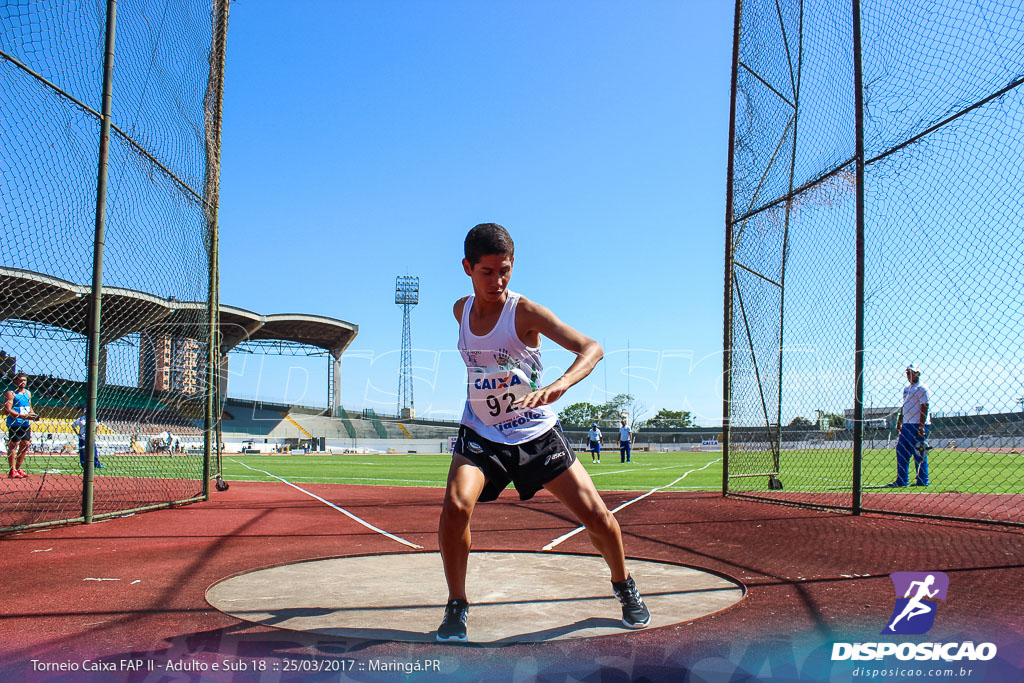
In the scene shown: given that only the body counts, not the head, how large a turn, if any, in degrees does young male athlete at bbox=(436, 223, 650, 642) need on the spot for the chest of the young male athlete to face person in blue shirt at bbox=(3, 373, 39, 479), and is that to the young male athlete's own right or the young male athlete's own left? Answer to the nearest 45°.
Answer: approximately 135° to the young male athlete's own right

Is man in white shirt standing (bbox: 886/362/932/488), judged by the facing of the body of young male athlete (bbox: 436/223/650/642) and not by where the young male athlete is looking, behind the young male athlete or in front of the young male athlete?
behind

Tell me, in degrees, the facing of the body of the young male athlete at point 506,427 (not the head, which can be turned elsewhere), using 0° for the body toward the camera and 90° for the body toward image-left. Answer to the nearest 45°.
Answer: approximately 0°
